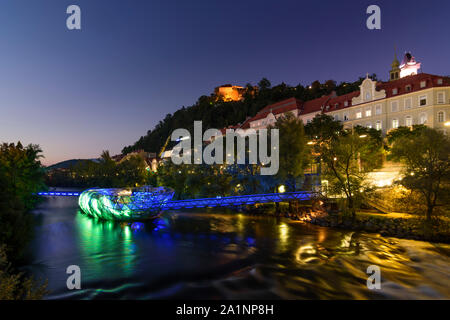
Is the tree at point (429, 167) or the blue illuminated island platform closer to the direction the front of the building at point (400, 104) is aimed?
the blue illuminated island platform

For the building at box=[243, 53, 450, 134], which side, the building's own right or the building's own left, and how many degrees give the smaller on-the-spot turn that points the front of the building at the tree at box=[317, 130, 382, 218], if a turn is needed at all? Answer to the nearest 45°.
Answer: approximately 45° to the building's own left

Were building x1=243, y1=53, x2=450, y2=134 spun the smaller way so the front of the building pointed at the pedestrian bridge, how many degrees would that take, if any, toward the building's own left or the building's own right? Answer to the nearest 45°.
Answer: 0° — it already faces it

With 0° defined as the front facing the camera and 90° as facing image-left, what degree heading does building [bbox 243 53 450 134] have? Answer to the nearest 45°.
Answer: approximately 45°

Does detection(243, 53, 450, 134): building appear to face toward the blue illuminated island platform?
yes

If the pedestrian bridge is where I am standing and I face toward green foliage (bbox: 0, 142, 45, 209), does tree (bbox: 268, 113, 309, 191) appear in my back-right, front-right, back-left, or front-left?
back-right

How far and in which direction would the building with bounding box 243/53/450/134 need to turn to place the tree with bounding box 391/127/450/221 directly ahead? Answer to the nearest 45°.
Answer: approximately 45° to its left

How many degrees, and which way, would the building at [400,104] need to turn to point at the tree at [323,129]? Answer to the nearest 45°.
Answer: approximately 45° to its right

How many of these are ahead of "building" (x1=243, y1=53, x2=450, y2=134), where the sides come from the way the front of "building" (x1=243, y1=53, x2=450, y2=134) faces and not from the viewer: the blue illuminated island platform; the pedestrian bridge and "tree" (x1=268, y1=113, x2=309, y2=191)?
3
